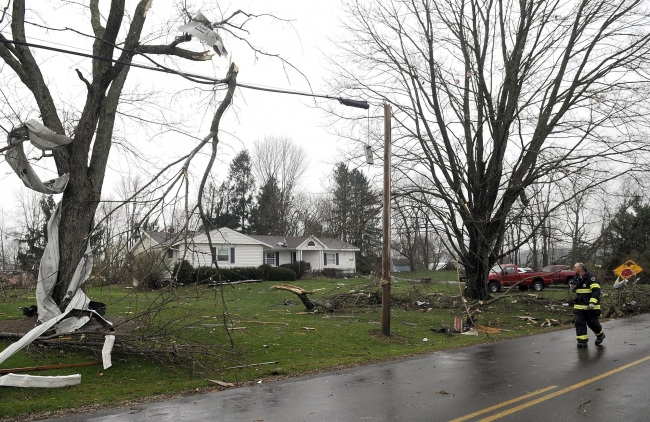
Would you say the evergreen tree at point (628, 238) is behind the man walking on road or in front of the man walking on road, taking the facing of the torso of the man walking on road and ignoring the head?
behind

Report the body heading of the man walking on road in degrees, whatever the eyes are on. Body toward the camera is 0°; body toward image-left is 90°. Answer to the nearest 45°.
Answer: approximately 45°

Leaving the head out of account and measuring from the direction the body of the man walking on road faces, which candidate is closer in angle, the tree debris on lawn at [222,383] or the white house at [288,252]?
the tree debris on lawn

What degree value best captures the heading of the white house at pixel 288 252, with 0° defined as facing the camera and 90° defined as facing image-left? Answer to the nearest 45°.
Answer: approximately 0°

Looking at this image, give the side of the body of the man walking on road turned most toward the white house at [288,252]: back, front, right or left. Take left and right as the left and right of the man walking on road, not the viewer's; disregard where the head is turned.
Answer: right

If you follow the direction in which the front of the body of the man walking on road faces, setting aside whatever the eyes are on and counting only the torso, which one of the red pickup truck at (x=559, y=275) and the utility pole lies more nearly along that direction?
the utility pole

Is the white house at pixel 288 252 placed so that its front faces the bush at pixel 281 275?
yes

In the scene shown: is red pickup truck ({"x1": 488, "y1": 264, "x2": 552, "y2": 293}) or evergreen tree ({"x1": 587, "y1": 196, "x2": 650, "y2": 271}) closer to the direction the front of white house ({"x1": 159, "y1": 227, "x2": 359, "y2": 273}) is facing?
the red pickup truck

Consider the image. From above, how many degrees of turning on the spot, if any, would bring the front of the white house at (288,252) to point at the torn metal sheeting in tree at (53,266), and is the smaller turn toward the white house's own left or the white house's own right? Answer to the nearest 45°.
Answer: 0° — it already faces it

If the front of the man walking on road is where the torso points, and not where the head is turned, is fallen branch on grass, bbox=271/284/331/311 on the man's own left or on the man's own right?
on the man's own right
